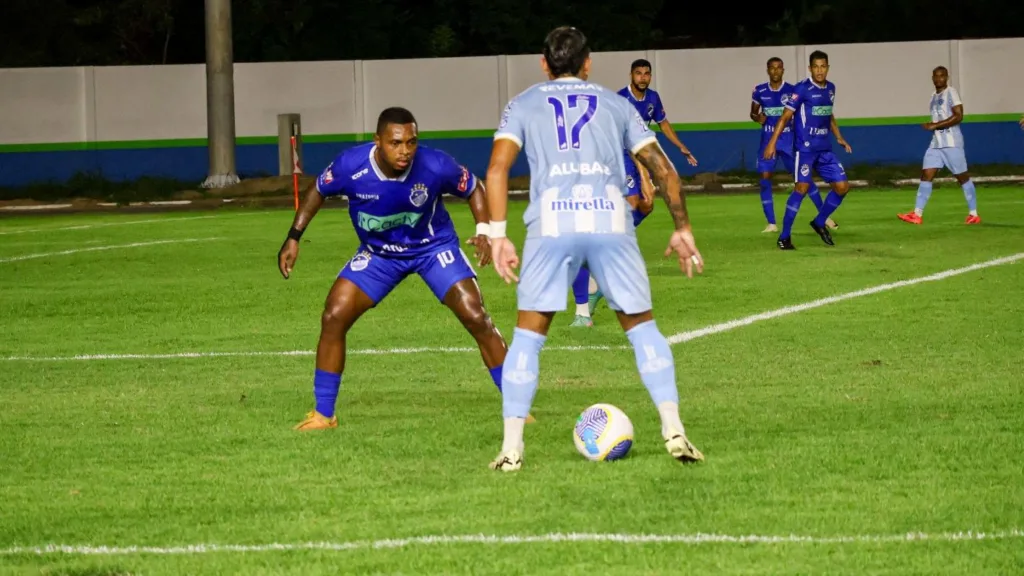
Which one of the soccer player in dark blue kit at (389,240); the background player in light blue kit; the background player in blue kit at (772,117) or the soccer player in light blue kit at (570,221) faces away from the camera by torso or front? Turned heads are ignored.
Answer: the soccer player in light blue kit

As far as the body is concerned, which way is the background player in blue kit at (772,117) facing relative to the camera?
toward the camera

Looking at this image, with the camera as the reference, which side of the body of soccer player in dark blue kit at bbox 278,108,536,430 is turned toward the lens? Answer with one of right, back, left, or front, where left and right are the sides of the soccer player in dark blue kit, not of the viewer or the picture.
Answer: front

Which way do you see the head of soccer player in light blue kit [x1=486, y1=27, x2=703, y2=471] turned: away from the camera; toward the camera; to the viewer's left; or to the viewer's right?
away from the camera

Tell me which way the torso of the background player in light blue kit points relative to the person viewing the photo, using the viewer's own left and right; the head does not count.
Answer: facing the viewer and to the left of the viewer

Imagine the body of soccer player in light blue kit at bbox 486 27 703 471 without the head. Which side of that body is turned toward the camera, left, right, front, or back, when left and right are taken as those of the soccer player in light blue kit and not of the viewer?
back

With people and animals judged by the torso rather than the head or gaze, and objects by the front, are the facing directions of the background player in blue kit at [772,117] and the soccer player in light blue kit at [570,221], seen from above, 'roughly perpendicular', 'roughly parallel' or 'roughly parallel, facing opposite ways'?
roughly parallel, facing opposite ways

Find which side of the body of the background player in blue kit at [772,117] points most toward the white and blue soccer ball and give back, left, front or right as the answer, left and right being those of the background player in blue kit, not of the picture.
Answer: front

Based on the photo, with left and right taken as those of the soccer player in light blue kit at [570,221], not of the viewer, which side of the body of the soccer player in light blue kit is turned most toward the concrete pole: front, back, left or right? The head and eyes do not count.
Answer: front

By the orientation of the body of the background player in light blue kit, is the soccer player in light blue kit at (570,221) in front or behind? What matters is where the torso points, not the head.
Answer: in front

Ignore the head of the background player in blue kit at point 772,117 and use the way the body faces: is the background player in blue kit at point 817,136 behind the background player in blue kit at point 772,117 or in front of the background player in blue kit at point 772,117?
in front

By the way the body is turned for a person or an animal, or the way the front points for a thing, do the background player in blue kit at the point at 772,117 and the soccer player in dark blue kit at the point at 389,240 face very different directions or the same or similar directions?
same or similar directions

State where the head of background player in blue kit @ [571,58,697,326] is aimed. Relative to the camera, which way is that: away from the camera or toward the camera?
toward the camera

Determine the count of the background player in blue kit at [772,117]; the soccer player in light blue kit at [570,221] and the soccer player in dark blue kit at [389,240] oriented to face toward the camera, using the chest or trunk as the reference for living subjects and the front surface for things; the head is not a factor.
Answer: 2
